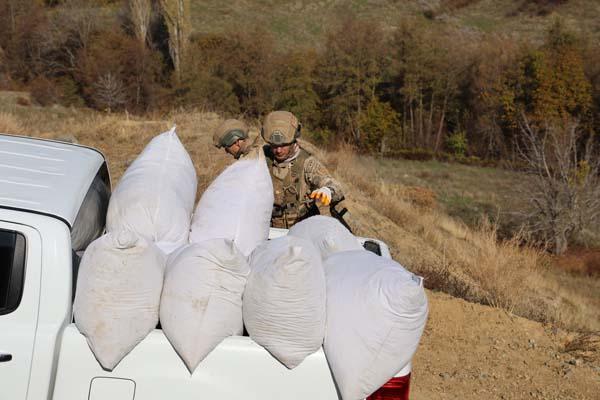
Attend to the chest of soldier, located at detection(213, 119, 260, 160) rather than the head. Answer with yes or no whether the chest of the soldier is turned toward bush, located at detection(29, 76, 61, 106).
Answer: no

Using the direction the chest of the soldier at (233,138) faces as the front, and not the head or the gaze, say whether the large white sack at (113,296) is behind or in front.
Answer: in front

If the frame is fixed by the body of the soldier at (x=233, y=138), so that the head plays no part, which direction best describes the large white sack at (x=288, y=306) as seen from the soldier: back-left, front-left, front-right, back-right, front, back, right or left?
front-left

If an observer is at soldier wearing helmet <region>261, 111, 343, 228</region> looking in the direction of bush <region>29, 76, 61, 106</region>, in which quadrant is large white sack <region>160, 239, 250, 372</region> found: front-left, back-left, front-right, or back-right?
back-left

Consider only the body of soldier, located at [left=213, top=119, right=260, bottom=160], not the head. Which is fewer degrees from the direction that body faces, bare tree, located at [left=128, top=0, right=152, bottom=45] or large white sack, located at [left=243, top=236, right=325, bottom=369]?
the large white sack

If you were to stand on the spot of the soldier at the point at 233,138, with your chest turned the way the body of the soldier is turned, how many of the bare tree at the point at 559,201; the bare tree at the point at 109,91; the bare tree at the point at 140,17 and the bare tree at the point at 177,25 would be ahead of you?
0

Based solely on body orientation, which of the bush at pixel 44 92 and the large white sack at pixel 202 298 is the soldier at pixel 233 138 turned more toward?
the large white sack

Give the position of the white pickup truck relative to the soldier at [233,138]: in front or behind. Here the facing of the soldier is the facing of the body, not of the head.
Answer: in front

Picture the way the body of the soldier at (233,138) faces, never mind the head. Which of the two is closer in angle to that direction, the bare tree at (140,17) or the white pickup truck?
the white pickup truck

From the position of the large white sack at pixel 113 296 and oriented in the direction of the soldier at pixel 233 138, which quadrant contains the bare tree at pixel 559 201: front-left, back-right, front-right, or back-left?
front-right

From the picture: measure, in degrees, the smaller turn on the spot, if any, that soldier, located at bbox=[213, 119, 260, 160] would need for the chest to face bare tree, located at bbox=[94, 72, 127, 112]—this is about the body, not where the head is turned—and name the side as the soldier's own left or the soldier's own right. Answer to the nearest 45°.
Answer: approximately 135° to the soldier's own right

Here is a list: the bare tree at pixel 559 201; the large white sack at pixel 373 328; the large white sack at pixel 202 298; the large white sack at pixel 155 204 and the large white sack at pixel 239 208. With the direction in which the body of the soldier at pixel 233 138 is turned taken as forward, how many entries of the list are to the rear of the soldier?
1
